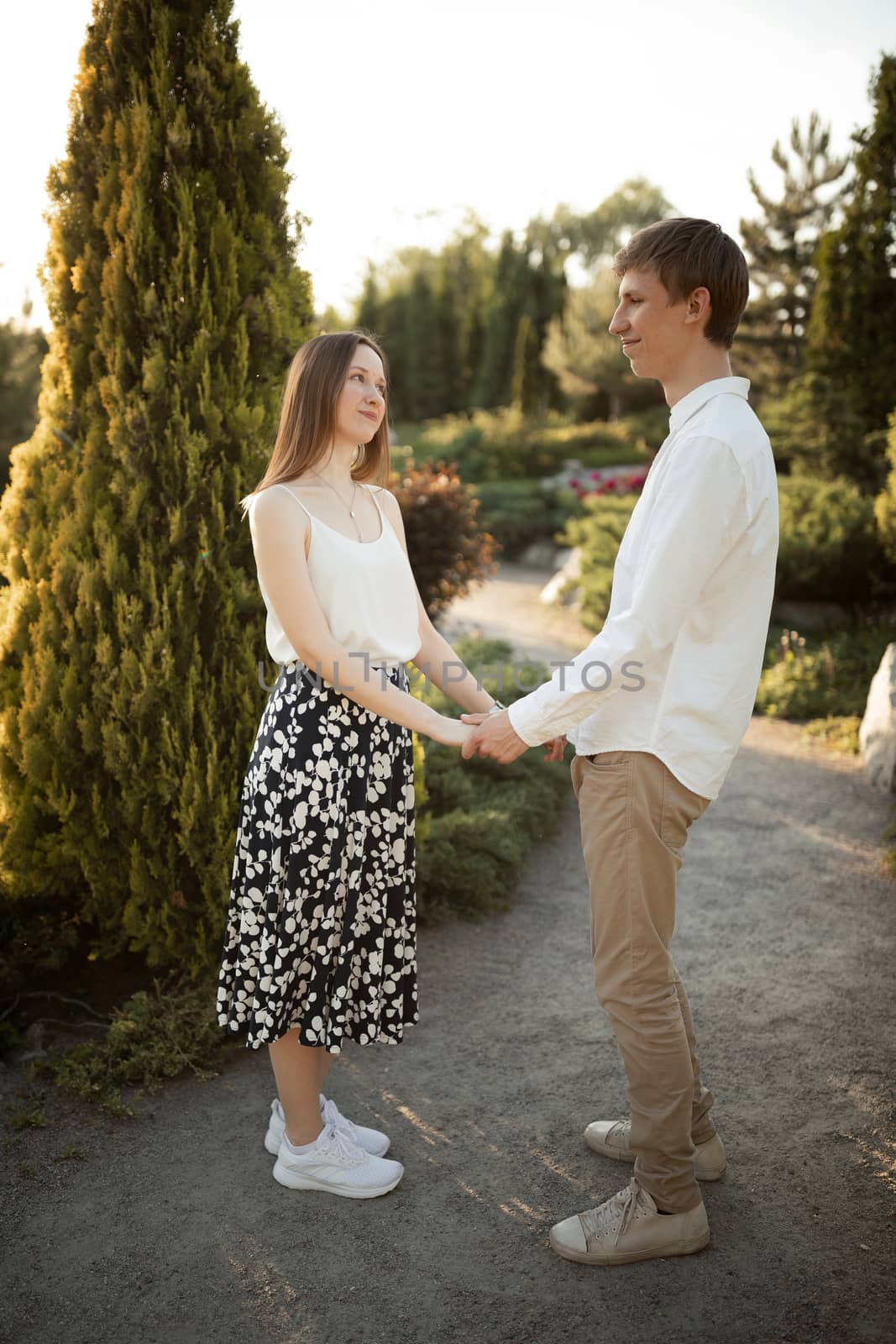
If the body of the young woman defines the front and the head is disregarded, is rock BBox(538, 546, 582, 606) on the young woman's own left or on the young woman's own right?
on the young woman's own left

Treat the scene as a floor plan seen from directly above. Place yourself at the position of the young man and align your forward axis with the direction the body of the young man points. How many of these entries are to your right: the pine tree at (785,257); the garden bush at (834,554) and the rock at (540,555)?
3

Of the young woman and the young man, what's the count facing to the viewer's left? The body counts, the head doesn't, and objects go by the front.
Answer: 1

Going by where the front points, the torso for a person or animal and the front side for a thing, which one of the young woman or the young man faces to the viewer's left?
the young man

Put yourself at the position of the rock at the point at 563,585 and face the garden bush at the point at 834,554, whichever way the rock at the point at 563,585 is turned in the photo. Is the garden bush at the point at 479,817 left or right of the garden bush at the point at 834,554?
right

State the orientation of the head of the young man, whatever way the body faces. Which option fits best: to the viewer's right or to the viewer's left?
to the viewer's left

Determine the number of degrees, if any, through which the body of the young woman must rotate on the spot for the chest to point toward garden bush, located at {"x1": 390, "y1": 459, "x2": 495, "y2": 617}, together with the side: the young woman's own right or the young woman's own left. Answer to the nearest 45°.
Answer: approximately 135° to the young woman's own left

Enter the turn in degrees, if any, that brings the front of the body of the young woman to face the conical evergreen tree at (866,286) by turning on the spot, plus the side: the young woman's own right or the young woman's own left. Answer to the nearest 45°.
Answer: approximately 90° to the young woman's own left

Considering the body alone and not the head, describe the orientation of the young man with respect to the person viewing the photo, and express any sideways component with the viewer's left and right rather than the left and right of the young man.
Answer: facing to the left of the viewer

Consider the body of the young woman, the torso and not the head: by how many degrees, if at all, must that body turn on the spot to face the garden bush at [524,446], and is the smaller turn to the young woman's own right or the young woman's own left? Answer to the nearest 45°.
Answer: approximately 135° to the young woman's own left

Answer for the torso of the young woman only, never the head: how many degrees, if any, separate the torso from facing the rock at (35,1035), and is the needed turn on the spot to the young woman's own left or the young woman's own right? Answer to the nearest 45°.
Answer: approximately 180°

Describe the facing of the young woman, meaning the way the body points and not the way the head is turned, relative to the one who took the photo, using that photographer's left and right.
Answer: facing the viewer and to the right of the viewer
